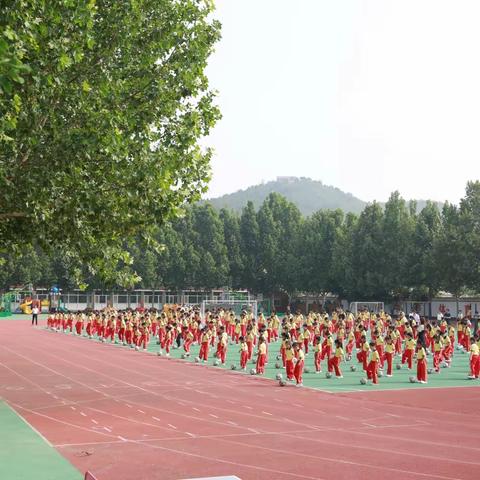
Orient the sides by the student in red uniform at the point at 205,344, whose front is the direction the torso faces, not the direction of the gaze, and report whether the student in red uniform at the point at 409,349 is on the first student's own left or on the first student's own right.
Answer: on the first student's own left

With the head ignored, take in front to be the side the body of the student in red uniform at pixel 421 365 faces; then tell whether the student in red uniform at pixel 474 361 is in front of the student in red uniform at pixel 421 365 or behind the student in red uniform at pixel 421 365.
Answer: behind

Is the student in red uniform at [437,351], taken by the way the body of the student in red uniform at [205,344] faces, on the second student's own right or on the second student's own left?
on the second student's own left

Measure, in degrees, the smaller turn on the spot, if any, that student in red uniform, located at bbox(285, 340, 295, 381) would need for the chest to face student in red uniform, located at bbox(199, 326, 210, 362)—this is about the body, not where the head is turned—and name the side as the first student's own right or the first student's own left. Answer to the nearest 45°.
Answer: approximately 90° to the first student's own right

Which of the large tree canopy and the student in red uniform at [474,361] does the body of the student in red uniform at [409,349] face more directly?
the large tree canopy

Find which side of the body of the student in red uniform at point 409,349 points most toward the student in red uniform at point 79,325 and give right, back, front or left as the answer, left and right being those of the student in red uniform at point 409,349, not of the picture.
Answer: right

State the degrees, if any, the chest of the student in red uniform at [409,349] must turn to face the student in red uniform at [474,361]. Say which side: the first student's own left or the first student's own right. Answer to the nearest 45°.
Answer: approximately 90° to the first student's own left

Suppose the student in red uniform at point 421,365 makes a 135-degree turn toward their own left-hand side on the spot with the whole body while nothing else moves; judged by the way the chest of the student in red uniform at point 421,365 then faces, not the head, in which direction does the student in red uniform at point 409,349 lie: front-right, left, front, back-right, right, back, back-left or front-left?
left

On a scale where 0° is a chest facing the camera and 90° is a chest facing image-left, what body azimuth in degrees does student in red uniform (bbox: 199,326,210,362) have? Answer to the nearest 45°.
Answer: approximately 45°

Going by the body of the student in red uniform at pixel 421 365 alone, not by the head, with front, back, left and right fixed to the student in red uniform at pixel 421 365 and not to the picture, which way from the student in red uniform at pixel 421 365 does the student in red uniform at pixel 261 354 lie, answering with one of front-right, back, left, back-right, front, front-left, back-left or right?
front-right

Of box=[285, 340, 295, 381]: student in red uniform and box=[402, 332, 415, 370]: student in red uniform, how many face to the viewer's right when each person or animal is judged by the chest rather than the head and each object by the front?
0

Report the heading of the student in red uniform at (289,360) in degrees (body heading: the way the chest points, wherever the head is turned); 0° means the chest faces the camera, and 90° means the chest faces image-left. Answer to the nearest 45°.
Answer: approximately 45°
